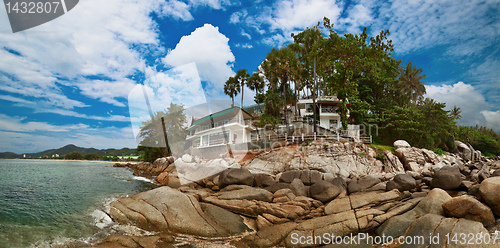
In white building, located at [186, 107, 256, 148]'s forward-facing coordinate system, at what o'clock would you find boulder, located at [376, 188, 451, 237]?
The boulder is roughly at 10 o'clock from the white building.

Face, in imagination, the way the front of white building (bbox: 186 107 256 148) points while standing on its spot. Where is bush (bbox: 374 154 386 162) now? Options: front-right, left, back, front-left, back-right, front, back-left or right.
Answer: left

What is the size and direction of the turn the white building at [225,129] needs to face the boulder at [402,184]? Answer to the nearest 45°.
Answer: approximately 45° to its left

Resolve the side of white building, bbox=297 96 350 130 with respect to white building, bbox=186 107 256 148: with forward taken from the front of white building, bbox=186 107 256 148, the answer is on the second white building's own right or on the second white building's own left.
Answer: on the second white building's own left

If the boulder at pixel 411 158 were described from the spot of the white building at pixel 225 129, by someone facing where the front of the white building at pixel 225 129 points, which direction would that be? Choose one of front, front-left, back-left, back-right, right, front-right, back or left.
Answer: left

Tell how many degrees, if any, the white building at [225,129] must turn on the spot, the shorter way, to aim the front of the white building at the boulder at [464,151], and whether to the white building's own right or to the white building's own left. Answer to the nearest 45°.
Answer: approximately 135° to the white building's own left

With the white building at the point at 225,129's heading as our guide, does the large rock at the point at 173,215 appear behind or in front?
in front

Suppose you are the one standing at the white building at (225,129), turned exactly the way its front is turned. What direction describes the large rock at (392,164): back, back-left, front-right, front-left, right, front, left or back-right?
left

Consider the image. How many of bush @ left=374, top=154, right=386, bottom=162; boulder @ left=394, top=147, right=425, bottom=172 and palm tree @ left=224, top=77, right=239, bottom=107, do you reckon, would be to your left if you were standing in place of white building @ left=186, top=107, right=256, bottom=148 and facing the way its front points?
2

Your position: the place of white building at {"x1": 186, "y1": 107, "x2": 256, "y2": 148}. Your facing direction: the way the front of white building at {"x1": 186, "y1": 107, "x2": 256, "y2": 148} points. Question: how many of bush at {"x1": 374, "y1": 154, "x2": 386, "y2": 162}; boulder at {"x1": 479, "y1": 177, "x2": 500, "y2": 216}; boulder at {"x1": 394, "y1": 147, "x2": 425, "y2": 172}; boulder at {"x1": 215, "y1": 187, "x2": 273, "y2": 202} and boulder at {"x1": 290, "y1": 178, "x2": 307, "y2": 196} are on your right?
0

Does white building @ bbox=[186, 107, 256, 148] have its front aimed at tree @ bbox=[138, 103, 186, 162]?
no

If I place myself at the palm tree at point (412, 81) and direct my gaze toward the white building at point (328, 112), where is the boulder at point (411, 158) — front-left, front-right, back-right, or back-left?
front-left

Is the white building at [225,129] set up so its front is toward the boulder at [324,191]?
no

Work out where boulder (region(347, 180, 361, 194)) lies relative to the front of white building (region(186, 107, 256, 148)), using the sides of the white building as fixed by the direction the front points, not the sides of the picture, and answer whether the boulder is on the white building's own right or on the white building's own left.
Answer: on the white building's own left

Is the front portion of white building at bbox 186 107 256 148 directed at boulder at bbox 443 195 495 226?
no

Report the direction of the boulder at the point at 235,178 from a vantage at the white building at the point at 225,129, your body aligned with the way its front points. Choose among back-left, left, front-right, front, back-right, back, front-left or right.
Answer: front-left

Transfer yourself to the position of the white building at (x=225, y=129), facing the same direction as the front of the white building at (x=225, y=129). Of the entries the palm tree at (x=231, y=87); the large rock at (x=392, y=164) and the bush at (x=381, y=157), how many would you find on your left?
2

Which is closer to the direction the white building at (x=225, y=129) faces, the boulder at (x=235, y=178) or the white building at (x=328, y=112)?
the boulder

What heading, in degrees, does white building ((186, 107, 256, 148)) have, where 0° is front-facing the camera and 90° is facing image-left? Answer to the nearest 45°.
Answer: approximately 45°
